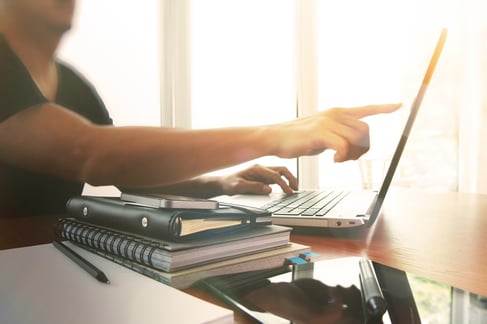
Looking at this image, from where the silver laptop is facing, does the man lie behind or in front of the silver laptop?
in front

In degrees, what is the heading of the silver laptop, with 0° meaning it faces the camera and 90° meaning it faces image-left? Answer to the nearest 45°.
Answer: approximately 90°

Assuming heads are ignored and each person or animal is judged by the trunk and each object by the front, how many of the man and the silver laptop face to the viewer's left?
1

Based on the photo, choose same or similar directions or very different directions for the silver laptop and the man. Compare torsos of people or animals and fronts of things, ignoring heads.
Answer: very different directions

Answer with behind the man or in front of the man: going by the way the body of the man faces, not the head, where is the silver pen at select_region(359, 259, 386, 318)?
in front
